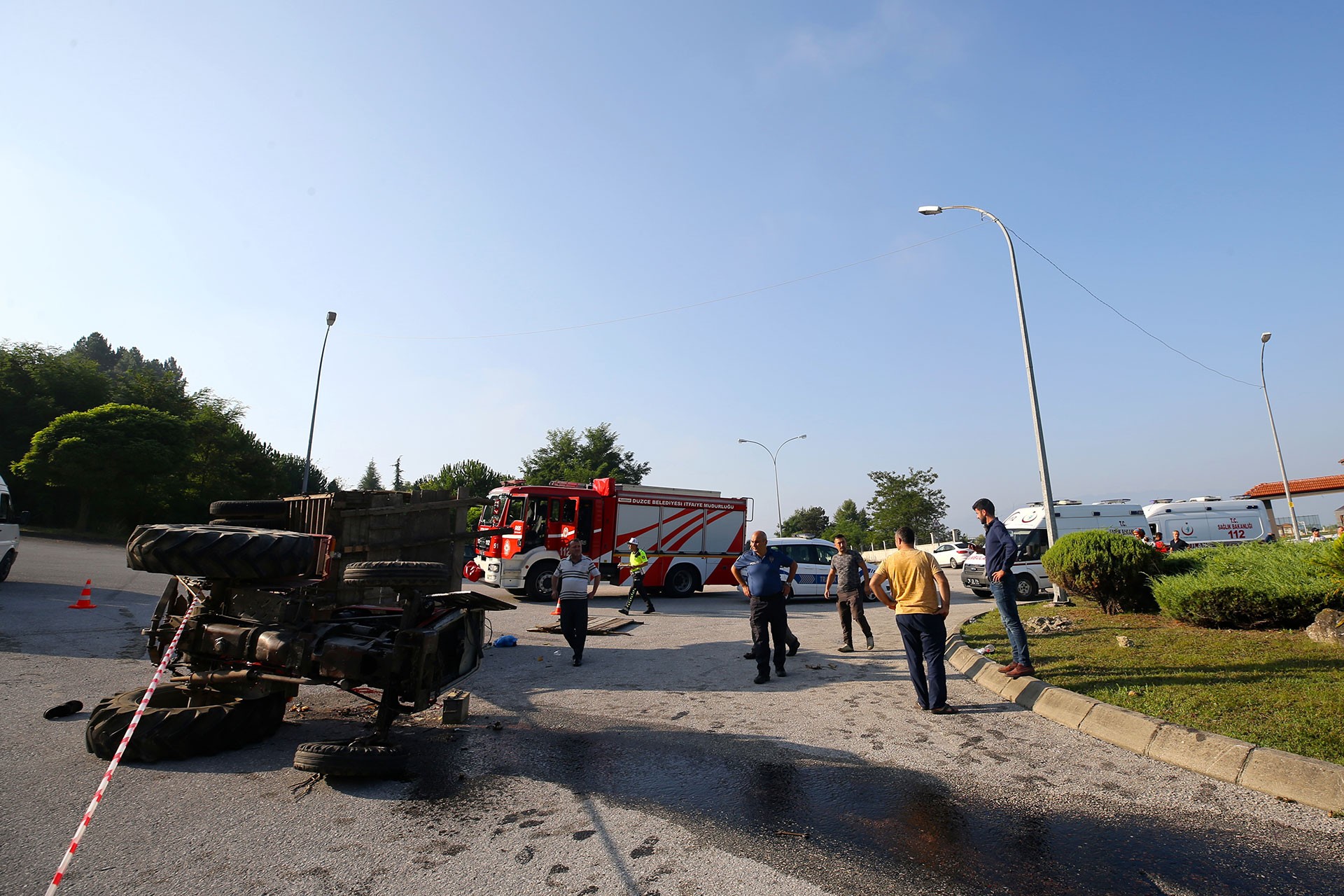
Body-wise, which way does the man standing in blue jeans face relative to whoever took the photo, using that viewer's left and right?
facing to the left of the viewer

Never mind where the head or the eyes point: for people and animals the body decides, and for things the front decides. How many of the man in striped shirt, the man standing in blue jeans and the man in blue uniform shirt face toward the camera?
2

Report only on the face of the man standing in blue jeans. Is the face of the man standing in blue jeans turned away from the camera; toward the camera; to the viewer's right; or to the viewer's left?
to the viewer's left

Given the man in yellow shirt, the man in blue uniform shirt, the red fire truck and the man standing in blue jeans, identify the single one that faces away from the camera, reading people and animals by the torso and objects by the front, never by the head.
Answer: the man in yellow shirt

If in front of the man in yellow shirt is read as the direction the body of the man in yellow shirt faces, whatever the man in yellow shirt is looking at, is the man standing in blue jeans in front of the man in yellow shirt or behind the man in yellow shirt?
in front

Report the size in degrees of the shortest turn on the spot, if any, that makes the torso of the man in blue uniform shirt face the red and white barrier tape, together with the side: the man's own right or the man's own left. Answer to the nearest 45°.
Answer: approximately 45° to the man's own right

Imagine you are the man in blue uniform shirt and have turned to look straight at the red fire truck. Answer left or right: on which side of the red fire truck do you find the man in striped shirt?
left

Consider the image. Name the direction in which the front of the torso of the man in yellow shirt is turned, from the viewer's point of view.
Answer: away from the camera

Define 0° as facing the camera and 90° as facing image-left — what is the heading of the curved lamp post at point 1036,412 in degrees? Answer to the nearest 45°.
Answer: approximately 90°

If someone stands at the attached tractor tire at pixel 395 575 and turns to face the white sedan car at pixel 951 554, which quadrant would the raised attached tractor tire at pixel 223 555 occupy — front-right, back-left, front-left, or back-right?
back-left

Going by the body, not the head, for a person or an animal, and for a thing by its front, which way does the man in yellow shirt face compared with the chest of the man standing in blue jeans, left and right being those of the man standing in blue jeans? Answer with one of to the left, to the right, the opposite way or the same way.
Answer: to the right

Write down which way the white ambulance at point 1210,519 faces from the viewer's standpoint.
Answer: facing to the left of the viewer
